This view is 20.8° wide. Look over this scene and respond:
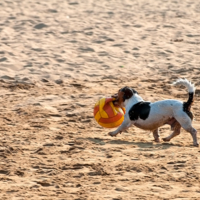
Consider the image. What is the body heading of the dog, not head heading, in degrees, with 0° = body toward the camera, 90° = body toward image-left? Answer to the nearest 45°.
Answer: approximately 90°
